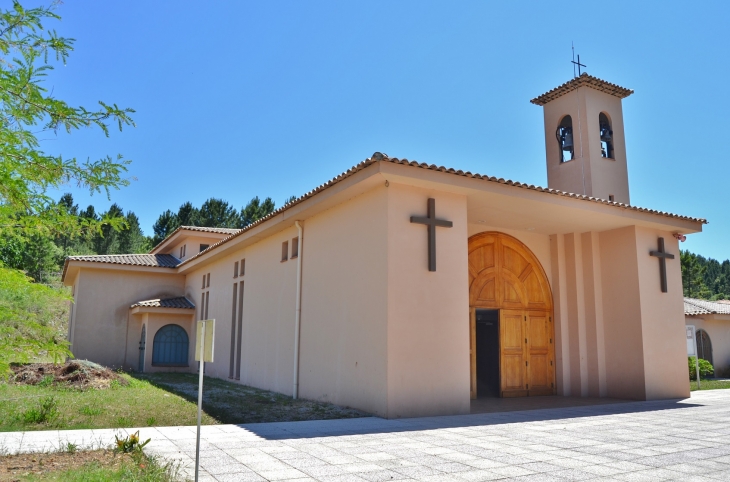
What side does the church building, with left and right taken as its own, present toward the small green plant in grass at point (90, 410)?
right

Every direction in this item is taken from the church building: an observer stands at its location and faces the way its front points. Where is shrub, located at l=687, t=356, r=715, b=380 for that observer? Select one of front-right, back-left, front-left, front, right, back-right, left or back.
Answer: left

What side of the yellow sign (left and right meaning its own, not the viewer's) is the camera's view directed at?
back

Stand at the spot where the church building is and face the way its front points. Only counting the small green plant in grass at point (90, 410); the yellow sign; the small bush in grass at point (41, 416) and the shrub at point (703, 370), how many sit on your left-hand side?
1

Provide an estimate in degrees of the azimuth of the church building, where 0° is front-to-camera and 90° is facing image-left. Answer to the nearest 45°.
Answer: approximately 315°

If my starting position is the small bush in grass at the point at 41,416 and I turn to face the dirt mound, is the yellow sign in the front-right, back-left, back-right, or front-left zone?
back-right

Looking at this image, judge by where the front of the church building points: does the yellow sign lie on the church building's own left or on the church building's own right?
on the church building's own right

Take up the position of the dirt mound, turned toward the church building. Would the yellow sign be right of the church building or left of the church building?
right
